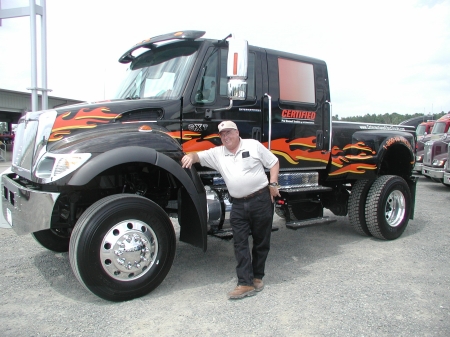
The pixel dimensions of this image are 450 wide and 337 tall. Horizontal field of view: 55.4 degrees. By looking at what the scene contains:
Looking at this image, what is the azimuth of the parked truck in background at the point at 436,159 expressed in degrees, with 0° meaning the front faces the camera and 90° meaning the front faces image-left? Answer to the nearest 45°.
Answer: approximately 45°

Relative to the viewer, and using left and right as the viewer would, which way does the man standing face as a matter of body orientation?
facing the viewer and to the left of the viewer

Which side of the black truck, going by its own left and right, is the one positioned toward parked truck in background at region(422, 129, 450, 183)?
back

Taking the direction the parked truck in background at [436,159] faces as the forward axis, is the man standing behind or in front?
in front

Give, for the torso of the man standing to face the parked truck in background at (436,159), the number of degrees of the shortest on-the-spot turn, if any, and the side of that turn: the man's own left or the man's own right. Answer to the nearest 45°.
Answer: approximately 180°

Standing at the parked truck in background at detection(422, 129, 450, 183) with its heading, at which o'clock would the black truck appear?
The black truck is roughly at 11 o'clock from the parked truck in background.

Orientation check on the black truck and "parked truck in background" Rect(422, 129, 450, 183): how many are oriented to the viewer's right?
0
